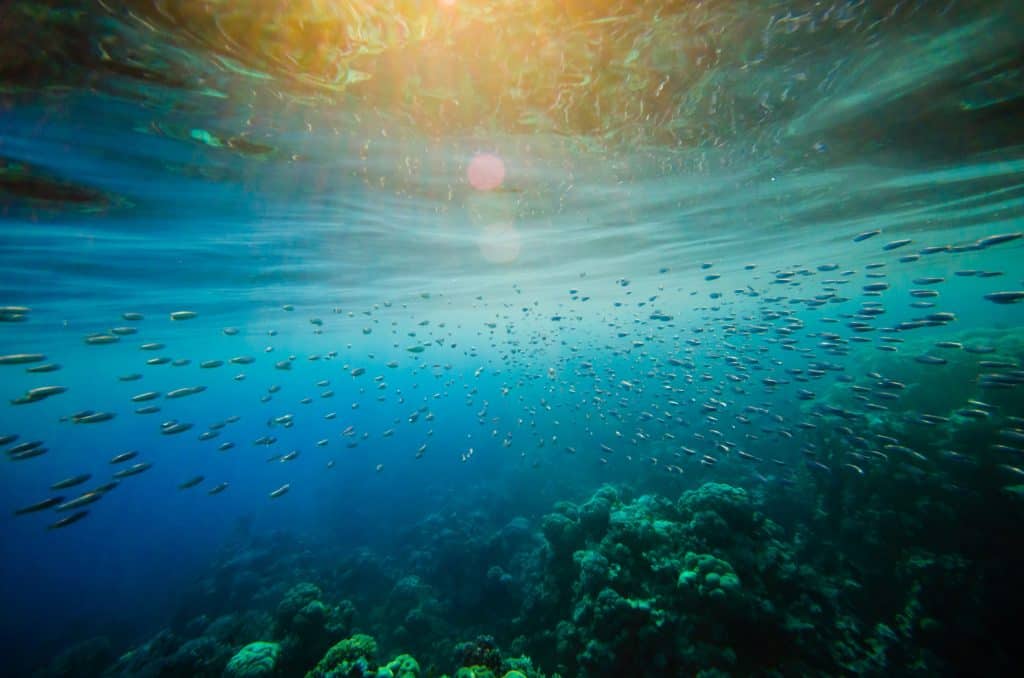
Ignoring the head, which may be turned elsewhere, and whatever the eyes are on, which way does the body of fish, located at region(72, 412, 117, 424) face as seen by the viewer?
to the viewer's right

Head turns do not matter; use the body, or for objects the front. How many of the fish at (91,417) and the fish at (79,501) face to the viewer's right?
2

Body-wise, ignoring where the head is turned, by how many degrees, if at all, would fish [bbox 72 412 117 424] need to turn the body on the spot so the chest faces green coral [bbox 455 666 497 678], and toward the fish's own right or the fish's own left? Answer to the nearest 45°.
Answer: approximately 45° to the fish's own right

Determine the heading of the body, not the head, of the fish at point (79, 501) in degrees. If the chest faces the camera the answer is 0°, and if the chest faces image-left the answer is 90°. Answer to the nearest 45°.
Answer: approximately 270°

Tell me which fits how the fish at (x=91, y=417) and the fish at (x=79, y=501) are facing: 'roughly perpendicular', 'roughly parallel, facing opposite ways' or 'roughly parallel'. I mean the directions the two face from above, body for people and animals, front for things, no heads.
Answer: roughly parallel
